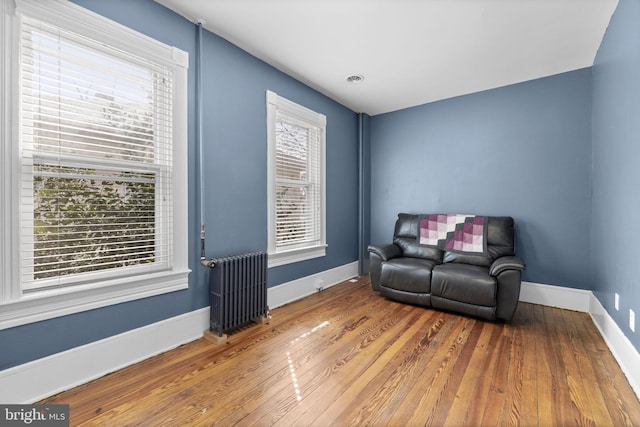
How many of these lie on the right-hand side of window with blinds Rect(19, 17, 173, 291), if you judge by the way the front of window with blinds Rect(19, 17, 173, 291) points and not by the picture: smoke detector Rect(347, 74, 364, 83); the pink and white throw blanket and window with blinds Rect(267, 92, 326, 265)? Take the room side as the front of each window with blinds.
0

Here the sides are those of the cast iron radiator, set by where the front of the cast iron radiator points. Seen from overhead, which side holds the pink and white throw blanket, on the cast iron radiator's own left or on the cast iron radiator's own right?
on the cast iron radiator's own left

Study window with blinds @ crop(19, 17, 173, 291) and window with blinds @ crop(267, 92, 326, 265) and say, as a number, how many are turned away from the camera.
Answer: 0

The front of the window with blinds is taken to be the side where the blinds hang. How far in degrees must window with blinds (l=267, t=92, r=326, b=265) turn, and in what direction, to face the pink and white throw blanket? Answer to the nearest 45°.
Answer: approximately 45° to its left

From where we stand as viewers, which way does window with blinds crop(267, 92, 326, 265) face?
facing the viewer and to the right of the viewer

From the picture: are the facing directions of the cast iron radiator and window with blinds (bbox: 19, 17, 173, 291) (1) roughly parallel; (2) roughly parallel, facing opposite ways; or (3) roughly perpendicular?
roughly parallel

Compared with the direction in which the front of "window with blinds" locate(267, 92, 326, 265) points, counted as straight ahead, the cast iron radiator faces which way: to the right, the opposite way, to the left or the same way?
the same way

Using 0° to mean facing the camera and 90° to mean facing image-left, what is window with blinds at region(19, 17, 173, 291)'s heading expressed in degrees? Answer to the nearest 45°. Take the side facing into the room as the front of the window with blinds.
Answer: approximately 315°

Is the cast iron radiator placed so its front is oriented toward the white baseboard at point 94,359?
no

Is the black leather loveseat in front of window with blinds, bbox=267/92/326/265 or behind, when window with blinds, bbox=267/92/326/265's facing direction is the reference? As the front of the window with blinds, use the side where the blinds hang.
in front

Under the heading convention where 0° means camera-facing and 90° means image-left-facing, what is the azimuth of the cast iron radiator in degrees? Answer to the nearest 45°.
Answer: approximately 315°

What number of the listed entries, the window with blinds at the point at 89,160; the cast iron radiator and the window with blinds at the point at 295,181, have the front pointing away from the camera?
0

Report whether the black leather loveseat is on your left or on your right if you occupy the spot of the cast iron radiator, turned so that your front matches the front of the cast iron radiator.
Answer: on your left

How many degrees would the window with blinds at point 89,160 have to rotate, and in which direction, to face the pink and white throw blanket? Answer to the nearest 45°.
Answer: approximately 45° to its left

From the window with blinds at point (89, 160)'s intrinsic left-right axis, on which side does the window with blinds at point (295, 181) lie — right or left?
on its left

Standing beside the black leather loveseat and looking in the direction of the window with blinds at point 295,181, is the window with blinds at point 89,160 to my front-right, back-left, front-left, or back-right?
front-left
